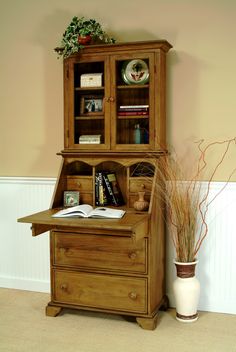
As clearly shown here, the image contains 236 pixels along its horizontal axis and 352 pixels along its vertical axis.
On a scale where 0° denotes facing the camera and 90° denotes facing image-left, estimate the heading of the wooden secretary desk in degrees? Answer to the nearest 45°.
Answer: approximately 45°
